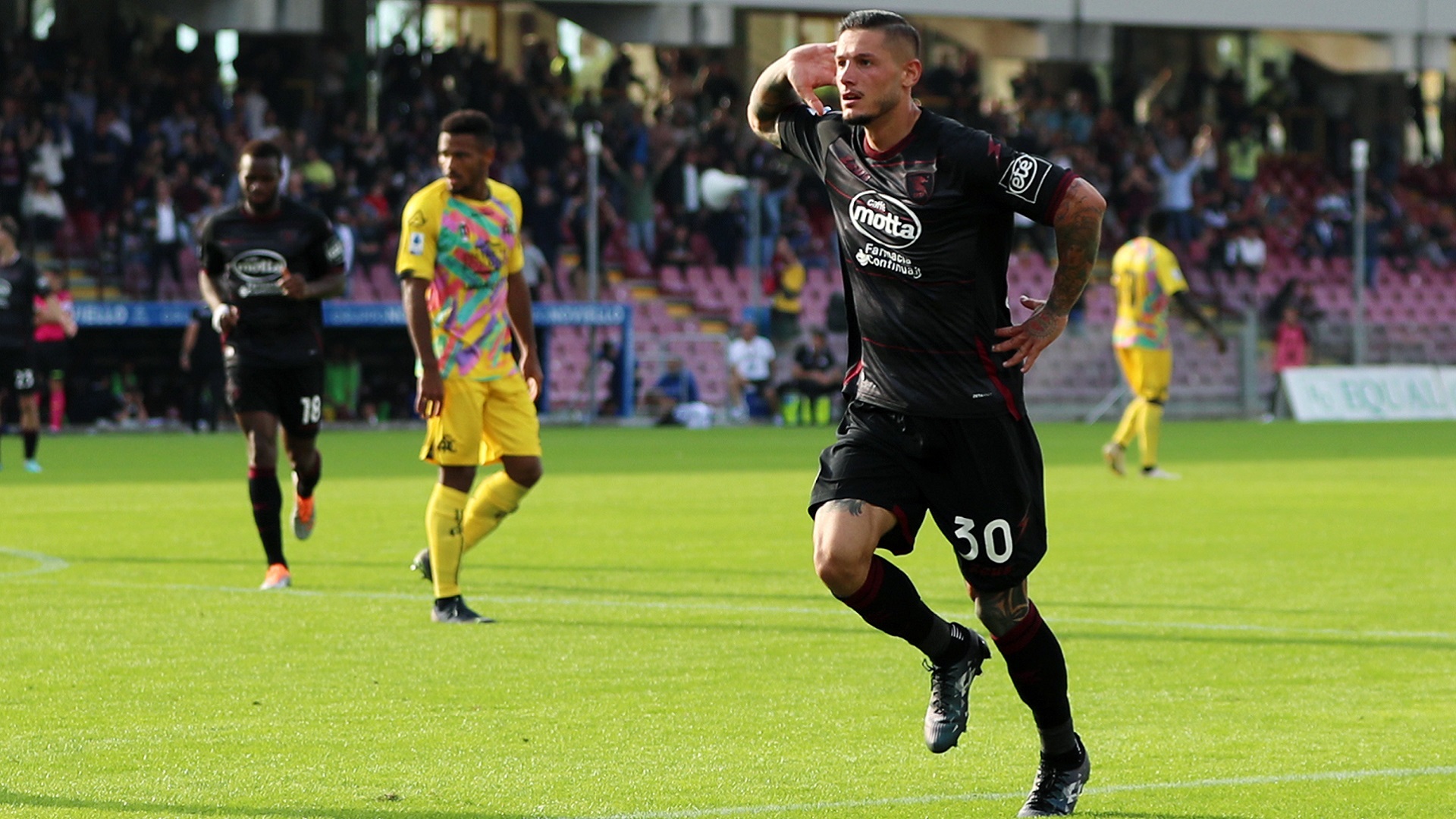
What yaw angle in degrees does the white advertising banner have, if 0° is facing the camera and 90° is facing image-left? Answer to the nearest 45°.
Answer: approximately 0°

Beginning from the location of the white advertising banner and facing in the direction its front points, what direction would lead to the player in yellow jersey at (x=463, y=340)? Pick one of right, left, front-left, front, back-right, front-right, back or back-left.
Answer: front

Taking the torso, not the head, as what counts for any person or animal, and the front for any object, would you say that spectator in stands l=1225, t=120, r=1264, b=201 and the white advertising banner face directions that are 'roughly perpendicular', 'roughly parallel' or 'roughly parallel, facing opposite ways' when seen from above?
roughly parallel

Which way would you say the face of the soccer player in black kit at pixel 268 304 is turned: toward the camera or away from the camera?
toward the camera

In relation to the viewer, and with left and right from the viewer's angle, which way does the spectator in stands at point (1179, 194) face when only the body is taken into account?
facing the viewer

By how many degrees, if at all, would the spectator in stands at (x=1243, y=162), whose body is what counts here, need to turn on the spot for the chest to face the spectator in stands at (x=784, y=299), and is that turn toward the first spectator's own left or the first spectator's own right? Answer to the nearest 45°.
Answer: approximately 45° to the first spectator's own right

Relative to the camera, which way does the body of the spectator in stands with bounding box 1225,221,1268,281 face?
toward the camera

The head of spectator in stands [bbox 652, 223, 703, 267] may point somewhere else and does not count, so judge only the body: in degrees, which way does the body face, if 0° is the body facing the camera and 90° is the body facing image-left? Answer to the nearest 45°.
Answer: approximately 0°

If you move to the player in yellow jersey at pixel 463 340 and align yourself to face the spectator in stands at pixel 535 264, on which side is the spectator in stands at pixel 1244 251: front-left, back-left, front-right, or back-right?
front-right

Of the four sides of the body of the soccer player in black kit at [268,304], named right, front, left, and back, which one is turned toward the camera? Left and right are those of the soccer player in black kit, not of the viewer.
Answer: front

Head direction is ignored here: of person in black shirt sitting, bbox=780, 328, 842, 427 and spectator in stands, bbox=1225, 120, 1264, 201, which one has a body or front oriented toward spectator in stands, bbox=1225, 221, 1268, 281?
spectator in stands, bbox=1225, 120, 1264, 201

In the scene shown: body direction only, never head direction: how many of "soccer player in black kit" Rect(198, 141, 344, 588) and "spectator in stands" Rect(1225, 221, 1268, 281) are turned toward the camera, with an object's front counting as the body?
2
